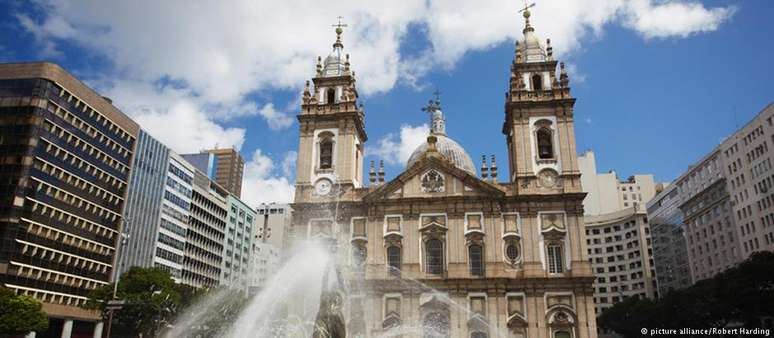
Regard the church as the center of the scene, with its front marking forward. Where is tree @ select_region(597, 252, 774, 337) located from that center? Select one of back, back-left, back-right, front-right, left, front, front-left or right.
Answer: left

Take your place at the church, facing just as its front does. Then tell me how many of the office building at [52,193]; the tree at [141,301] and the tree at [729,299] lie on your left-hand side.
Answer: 1

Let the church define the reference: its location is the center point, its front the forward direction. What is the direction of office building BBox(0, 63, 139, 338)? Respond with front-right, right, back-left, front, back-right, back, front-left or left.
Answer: right

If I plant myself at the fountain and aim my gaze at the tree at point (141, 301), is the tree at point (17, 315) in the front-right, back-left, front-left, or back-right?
front-left

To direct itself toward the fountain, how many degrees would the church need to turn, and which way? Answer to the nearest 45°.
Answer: approximately 45° to its right

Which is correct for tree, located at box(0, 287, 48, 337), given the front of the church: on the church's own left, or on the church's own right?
on the church's own right

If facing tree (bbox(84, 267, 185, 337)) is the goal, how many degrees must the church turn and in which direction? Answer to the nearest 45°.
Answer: approximately 90° to its right

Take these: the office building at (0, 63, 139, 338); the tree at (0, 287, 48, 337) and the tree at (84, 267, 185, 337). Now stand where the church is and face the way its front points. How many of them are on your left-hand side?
0

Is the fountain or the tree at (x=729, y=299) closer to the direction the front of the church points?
the fountain

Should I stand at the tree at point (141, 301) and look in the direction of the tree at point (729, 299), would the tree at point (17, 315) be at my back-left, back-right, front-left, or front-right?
back-right

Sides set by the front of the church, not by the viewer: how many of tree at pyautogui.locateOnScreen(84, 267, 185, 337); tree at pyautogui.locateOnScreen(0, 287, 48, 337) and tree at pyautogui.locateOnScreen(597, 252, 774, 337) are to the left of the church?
1

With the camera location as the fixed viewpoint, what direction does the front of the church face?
facing the viewer

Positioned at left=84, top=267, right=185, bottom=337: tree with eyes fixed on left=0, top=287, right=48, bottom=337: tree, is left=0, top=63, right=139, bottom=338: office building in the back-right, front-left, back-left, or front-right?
front-right
